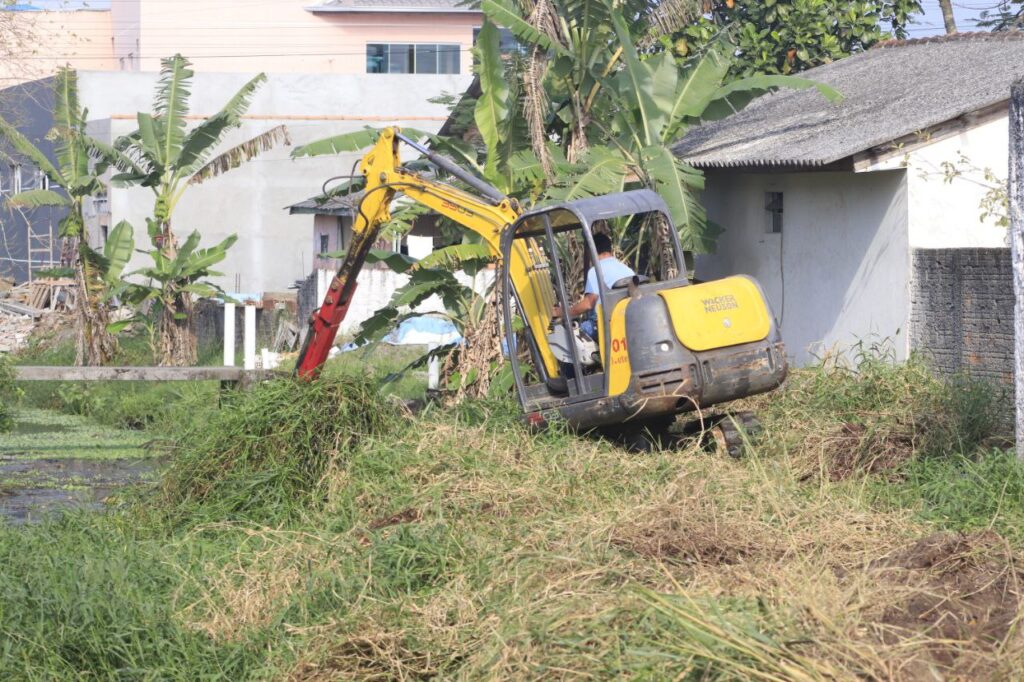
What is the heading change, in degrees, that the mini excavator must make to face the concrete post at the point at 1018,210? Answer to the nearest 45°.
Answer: approximately 180°

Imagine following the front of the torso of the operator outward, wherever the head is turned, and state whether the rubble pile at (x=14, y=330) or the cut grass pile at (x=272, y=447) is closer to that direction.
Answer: the rubble pile

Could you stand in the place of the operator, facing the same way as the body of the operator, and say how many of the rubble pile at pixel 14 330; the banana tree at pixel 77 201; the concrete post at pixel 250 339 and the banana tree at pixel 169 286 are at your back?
0

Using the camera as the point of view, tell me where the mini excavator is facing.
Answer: facing away from the viewer and to the left of the viewer

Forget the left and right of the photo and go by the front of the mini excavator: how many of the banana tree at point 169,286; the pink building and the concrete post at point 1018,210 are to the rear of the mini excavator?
1

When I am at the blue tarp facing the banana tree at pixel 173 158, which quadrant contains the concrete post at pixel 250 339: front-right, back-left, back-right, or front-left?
front-left

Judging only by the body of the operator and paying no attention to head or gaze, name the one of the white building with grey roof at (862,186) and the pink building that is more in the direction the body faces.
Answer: the pink building

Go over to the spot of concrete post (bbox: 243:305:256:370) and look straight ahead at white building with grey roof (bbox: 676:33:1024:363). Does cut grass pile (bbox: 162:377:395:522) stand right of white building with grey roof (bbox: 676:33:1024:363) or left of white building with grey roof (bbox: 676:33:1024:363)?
right

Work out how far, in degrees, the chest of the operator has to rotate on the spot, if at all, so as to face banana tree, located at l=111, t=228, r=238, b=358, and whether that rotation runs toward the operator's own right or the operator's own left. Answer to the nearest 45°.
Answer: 0° — they already face it

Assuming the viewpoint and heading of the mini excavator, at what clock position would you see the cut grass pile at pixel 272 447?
The cut grass pile is roughly at 10 o'clock from the mini excavator.

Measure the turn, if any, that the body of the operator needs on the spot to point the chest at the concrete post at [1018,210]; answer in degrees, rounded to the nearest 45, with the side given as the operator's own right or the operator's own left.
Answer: approximately 180°

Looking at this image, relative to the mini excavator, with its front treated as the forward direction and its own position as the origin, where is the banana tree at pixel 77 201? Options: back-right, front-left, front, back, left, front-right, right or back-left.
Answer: front

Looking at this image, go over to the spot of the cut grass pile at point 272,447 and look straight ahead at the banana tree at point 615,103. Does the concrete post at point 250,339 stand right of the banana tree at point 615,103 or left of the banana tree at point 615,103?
left

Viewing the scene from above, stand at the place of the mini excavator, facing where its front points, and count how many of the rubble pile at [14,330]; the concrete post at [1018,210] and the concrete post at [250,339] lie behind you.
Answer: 1

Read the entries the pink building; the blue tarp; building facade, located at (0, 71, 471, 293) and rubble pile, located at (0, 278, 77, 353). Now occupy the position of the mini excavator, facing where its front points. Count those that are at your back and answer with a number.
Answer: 0

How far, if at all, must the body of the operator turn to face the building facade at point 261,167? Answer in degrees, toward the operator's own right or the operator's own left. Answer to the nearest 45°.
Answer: approximately 45° to the operator's own right

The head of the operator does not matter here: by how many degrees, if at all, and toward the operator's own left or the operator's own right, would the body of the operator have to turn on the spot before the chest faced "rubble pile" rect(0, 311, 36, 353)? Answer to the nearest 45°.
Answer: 0° — they already face it

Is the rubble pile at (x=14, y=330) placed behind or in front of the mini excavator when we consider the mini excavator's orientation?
in front

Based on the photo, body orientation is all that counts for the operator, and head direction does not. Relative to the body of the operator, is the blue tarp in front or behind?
in front

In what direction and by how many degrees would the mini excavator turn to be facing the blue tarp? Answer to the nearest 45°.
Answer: approximately 45° to its right

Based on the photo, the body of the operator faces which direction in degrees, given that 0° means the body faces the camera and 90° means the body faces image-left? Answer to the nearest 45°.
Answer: approximately 135°
